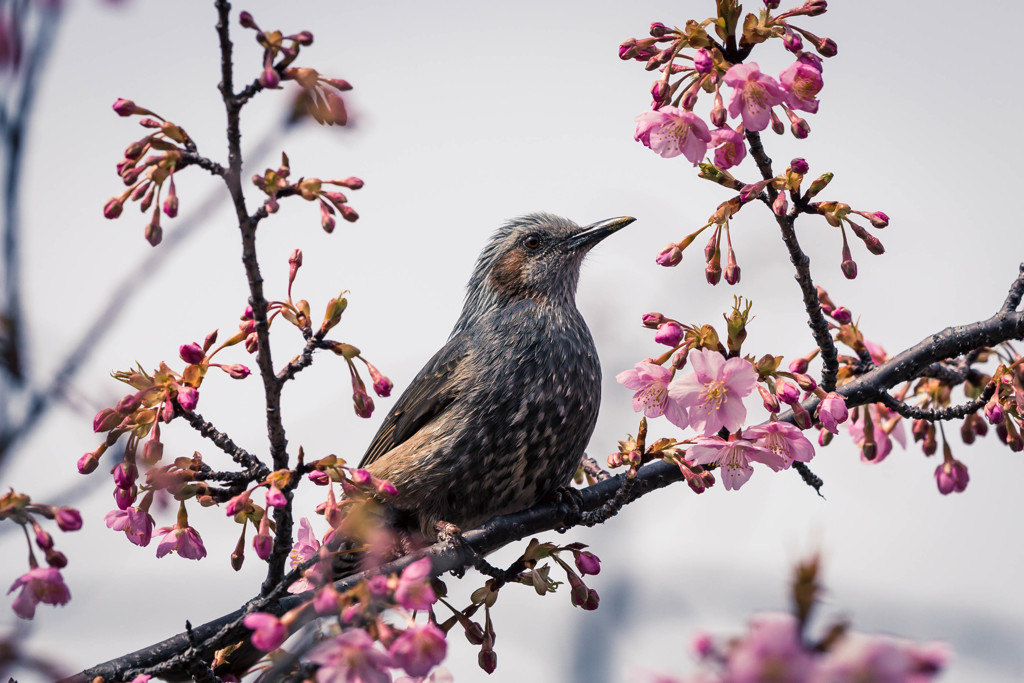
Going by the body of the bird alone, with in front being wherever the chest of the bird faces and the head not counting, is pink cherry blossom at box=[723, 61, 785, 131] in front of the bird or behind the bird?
in front

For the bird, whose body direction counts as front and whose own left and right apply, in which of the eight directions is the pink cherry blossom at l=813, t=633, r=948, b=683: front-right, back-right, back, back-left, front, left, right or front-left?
front-right

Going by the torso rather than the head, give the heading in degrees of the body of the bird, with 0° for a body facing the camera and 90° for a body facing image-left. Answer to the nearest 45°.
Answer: approximately 315°

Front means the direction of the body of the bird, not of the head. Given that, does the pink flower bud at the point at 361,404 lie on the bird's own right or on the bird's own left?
on the bird's own right

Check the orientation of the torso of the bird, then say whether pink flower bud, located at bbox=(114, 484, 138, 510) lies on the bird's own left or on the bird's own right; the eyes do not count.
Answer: on the bird's own right
